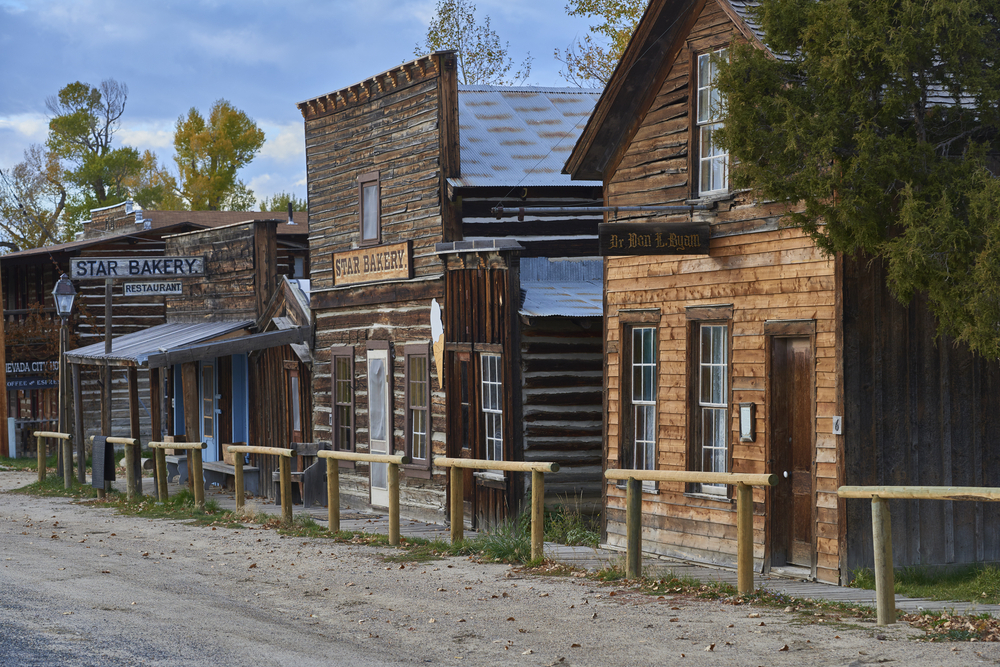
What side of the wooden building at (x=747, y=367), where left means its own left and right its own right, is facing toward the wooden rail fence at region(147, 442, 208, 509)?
right

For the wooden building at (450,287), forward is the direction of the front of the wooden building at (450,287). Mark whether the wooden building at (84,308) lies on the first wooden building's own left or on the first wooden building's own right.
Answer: on the first wooden building's own right

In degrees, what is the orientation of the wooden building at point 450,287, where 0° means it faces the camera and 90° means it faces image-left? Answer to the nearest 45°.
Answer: approximately 45°

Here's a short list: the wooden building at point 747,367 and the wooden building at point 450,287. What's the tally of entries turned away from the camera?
0
